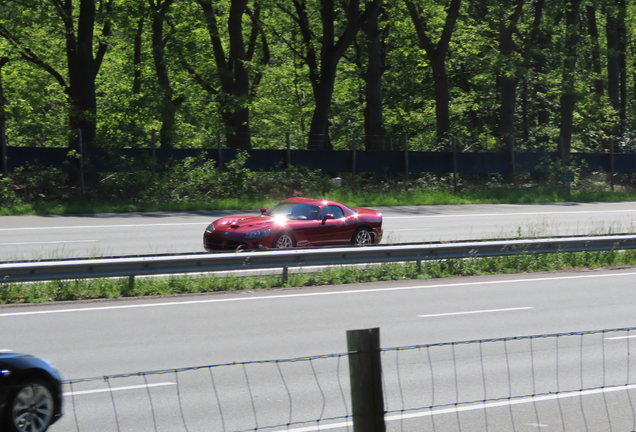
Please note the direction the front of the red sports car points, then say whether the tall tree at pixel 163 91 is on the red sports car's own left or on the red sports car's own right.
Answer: on the red sports car's own right

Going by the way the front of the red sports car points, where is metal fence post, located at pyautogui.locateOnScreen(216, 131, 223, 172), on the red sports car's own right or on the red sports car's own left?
on the red sports car's own right

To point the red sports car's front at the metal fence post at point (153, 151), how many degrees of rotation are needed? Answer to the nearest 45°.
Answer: approximately 135° to its right

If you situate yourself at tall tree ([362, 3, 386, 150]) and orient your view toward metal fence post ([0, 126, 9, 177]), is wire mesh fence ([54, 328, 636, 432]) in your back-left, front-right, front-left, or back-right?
front-left

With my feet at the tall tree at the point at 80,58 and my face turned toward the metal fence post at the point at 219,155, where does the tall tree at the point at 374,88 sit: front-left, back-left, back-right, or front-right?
front-left

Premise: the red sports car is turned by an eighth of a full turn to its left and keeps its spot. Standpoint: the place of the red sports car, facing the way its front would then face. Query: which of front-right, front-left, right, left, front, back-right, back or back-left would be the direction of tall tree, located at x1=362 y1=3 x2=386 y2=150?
back

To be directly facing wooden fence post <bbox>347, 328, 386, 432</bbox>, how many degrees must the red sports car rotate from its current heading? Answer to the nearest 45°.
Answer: approximately 45° to its left

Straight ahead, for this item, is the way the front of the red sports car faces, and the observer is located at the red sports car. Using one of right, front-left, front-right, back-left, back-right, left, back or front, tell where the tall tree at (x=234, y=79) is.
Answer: back-right

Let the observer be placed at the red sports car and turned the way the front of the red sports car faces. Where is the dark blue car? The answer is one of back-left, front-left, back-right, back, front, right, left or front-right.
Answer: front-left

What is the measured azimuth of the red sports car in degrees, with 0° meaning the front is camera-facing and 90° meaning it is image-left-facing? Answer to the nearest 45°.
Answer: approximately 45°

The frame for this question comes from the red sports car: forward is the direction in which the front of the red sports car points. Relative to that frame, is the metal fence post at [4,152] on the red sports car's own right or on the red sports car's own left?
on the red sports car's own right

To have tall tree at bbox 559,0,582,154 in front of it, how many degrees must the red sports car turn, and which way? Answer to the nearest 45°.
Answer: approximately 180°

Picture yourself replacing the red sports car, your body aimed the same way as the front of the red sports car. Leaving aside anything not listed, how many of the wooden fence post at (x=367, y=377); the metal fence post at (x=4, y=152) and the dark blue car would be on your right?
1

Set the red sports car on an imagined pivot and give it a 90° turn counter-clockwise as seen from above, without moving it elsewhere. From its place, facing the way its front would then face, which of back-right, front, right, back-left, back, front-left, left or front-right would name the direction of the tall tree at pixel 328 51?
back-left
